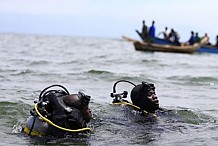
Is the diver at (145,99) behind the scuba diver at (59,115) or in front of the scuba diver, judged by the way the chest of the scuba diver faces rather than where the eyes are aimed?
in front

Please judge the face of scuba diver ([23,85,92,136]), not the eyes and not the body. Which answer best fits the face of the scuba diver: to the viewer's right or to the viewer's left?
to the viewer's right

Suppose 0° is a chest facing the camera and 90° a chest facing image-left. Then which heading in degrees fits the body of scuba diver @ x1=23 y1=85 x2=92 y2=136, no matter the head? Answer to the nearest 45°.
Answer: approximately 270°
